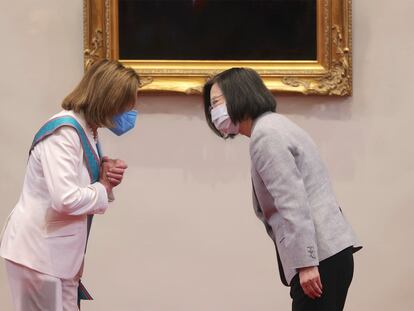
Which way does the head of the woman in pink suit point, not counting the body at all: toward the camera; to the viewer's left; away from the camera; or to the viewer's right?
to the viewer's right

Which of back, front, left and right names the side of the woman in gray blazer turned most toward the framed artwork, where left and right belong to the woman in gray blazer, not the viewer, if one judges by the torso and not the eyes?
right

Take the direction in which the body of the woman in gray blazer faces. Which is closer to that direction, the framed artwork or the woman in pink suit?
the woman in pink suit

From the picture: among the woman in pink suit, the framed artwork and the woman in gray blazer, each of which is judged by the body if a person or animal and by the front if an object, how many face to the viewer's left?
1

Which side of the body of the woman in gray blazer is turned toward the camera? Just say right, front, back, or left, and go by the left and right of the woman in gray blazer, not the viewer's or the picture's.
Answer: left

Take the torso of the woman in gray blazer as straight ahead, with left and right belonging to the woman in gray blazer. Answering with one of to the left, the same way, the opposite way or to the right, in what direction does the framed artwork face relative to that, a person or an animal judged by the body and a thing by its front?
to the left

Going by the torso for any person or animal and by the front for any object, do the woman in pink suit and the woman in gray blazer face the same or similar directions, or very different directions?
very different directions

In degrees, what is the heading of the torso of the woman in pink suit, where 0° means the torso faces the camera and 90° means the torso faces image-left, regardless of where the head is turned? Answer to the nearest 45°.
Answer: approximately 270°

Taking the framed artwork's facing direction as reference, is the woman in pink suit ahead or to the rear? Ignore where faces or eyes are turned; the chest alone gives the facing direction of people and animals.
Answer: ahead

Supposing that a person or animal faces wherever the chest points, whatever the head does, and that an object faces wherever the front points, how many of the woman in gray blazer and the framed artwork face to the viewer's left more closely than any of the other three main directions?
1

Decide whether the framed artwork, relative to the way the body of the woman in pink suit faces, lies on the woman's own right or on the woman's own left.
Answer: on the woman's own left

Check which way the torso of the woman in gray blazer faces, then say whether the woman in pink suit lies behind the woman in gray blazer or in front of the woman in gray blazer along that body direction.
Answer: in front

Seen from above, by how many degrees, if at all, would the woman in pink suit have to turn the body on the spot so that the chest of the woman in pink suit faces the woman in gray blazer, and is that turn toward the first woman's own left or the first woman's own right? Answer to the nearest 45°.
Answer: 0° — they already face them
